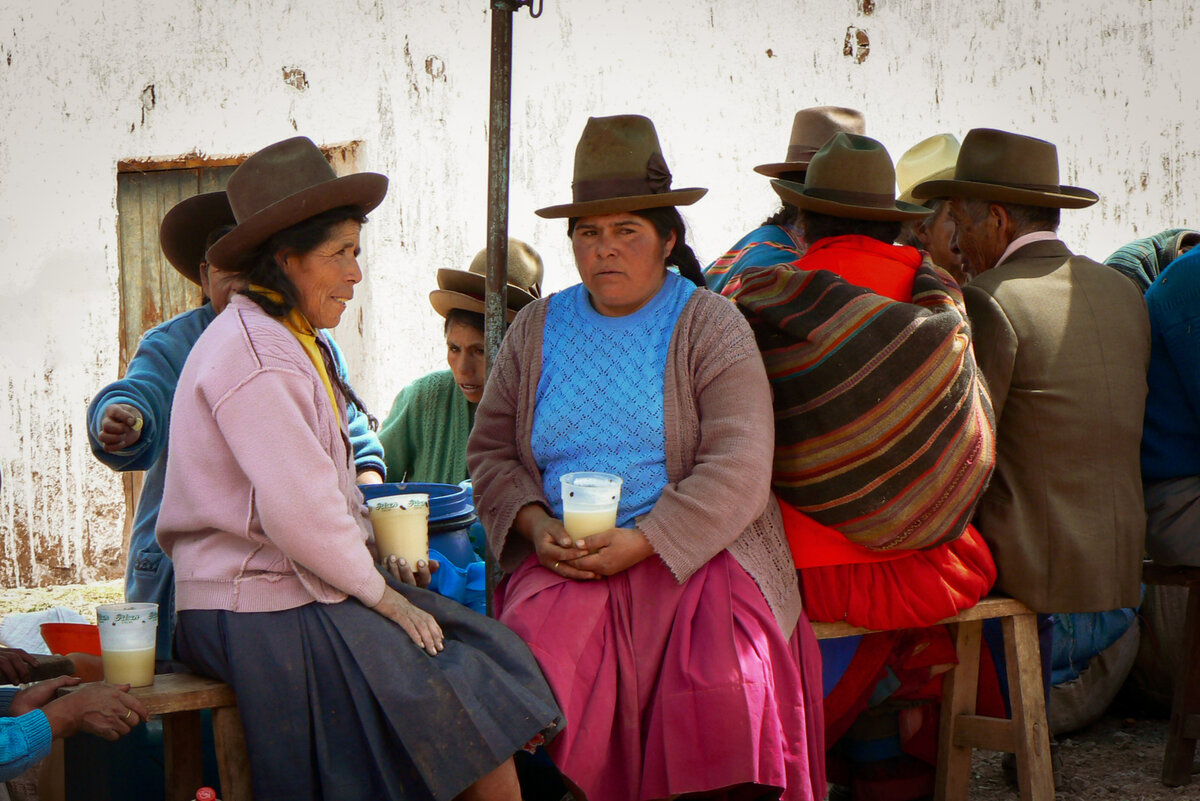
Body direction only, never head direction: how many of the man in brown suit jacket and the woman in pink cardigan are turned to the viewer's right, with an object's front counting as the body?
1

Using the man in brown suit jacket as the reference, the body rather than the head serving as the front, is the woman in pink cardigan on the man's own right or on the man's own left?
on the man's own left

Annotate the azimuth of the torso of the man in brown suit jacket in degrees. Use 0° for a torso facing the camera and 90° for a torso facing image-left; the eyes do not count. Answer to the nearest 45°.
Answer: approximately 135°

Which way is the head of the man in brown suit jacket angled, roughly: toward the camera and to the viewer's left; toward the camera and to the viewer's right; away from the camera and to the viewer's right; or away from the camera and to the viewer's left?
away from the camera and to the viewer's left

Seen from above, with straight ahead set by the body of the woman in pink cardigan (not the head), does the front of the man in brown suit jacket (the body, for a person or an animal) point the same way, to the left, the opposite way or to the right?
to the left

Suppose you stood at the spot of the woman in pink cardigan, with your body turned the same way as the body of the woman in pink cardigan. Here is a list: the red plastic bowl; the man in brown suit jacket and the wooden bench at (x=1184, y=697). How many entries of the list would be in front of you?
2

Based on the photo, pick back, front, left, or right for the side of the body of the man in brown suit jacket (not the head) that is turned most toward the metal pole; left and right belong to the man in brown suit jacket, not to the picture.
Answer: left

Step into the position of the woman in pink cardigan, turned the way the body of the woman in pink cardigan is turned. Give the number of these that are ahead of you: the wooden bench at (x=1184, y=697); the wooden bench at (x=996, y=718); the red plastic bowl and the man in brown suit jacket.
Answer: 3

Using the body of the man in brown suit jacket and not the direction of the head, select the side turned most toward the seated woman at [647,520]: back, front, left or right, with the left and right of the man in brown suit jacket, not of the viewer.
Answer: left

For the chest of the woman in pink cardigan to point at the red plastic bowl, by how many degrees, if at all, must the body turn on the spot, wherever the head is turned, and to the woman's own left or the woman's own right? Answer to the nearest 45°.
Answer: approximately 135° to the woman's own left

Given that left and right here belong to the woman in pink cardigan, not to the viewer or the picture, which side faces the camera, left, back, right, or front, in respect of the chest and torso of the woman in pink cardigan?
right
